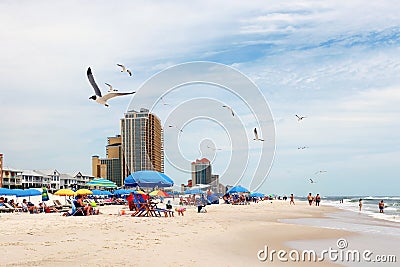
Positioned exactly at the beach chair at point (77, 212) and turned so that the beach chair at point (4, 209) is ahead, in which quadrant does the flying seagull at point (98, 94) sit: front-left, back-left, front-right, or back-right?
back-left

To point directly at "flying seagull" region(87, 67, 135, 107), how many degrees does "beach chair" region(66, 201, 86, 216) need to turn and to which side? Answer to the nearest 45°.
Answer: approximately 90° to its right

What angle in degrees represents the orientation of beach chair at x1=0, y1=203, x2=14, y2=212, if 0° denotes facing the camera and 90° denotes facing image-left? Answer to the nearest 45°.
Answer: approximately 270°

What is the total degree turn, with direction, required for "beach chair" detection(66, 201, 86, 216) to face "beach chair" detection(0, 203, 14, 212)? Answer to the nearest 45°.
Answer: approximately 135° to its left

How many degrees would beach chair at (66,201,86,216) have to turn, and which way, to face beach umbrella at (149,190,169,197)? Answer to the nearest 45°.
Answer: approximately 90° to its left

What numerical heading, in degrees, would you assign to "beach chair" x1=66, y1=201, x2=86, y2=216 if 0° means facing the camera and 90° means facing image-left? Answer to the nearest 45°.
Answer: approximately 270°
